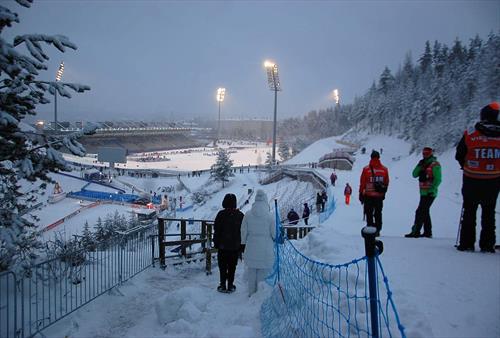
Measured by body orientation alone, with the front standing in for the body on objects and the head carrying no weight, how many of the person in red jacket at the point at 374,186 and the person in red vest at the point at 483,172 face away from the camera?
2

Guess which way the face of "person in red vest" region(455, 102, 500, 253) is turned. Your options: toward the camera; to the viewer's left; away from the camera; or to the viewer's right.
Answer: away from the camera

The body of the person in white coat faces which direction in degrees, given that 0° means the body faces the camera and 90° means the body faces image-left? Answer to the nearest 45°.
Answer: approximately 180°

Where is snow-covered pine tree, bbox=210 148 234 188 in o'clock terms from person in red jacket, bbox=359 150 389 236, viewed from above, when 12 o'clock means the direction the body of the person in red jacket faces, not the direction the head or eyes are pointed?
The snow-covered pine tree is roughly at 11 o'clock from the person in red jacket.

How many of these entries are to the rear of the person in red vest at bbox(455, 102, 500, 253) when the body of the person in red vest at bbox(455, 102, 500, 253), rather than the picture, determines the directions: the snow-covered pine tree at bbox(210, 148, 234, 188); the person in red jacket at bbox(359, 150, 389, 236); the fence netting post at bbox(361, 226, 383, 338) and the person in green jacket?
1

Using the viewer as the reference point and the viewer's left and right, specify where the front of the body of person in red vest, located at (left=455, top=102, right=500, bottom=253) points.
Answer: facing away from the viewer

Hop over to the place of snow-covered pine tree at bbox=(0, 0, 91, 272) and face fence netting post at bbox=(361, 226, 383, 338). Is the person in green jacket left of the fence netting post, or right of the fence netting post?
left

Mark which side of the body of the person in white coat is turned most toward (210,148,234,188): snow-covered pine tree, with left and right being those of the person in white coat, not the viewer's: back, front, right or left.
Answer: front

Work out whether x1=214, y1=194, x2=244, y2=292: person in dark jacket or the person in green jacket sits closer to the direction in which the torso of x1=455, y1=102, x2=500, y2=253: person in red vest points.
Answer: the person in green jacket

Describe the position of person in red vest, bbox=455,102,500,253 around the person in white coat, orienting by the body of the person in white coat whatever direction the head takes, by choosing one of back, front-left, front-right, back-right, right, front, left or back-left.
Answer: right
